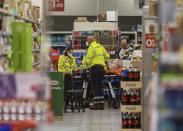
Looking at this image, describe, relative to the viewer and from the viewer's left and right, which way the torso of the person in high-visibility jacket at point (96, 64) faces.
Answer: facing away from the viewer and to the left of the viewer

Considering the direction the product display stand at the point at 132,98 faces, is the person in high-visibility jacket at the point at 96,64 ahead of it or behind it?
behind

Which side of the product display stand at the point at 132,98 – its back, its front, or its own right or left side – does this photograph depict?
front

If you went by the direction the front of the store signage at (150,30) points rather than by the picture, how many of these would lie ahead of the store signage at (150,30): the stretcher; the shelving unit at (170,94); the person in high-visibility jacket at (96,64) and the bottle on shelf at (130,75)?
1

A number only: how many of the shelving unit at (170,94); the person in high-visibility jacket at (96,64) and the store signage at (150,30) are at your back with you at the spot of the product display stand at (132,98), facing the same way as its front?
1

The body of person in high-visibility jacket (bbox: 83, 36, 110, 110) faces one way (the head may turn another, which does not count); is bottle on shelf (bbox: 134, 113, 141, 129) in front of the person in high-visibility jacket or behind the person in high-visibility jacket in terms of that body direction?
behind

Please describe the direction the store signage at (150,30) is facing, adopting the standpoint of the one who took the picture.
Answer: facing the viewer

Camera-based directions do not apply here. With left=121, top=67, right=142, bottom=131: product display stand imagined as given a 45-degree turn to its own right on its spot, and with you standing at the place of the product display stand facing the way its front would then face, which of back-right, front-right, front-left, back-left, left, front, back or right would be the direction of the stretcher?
back-right

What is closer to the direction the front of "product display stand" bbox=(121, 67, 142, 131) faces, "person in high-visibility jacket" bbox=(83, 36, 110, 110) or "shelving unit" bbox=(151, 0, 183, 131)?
the shelving unit
